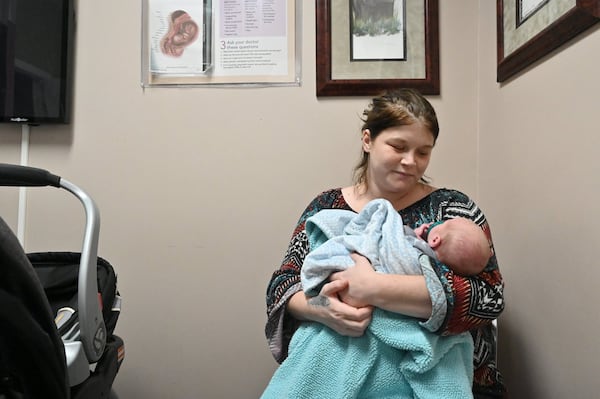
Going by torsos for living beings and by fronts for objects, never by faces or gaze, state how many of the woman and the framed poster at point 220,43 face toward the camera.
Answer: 2

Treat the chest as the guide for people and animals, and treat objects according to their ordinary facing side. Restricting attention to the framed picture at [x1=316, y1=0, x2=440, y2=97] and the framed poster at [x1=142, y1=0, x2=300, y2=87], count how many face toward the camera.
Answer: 2

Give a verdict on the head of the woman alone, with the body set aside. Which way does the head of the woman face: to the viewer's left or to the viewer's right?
to the viewer's right

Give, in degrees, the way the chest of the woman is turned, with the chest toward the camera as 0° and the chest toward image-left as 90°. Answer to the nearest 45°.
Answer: approximately 0°
